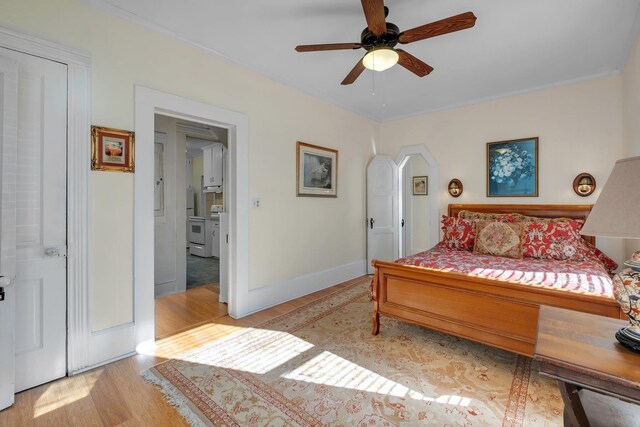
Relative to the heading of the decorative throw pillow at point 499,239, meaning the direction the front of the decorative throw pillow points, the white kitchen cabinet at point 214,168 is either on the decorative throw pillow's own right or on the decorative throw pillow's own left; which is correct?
on the decorative throw pillow's own right

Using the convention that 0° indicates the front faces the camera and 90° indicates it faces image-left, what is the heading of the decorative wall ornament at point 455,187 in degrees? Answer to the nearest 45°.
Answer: approximately 0°

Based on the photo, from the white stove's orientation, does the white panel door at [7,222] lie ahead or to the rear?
ahead

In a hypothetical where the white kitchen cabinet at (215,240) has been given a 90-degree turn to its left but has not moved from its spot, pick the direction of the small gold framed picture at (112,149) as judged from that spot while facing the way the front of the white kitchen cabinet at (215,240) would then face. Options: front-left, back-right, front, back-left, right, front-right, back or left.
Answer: front-right

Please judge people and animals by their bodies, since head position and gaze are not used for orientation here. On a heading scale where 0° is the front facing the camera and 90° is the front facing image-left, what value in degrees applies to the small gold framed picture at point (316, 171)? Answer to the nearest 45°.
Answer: approximately 315°

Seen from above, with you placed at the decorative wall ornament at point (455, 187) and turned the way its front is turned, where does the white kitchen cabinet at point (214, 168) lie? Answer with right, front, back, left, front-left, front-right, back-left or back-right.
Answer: right

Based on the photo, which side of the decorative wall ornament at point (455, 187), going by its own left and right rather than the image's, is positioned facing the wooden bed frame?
front

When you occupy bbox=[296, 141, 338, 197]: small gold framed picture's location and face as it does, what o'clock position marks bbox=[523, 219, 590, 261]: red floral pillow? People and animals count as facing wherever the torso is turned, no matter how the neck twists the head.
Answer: The red floral pillow is roughly at 11 o'clock from the small gold framed picture.

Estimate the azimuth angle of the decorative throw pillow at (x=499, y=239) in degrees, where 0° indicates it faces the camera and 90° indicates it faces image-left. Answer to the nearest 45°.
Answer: approximately 0°

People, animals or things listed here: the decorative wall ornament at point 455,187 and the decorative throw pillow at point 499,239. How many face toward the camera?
2

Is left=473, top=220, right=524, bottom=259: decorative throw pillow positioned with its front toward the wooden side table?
yes
